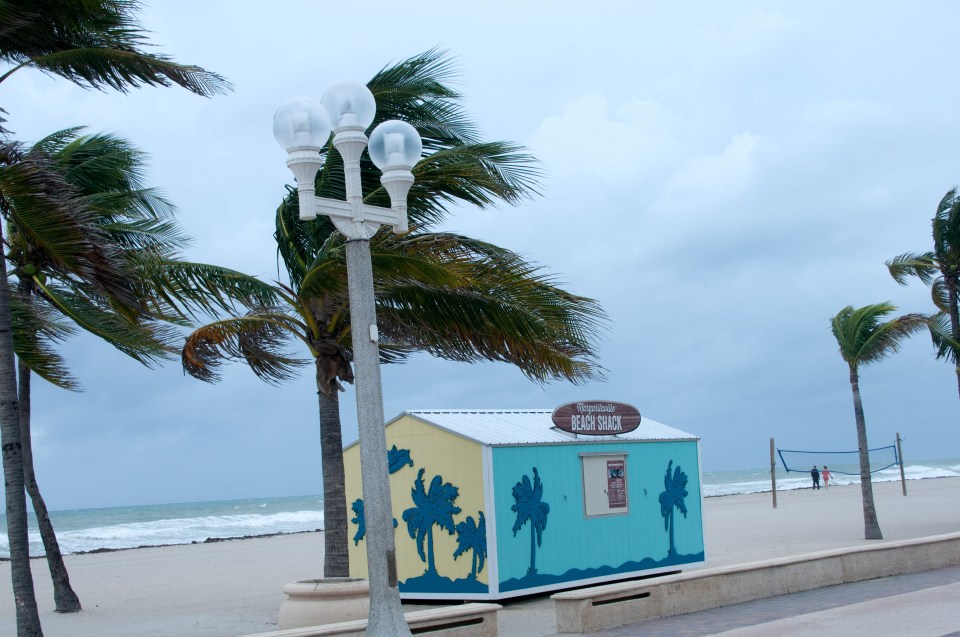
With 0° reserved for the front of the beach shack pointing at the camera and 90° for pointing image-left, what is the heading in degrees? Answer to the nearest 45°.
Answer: approximately 315°

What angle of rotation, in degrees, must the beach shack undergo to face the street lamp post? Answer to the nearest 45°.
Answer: approximately 45° to its right

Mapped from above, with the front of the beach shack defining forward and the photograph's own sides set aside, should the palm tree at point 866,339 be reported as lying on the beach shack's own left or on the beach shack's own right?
on the beach shack's own left

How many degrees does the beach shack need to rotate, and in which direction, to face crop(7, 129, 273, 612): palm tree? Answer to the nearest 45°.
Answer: approximately 135° to its right

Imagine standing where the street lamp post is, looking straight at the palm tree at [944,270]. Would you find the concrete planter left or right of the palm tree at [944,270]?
left

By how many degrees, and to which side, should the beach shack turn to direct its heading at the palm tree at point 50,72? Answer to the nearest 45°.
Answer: approximately 90° to its right

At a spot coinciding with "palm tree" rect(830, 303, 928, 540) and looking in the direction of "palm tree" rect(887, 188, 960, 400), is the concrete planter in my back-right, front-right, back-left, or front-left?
front-right

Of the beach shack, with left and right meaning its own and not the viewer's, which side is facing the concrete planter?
right

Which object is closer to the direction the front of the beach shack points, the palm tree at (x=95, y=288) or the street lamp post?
the street lamp post

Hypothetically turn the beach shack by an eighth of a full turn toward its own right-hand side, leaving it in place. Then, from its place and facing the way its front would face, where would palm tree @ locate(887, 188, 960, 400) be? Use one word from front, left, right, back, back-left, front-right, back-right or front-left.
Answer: back-left
